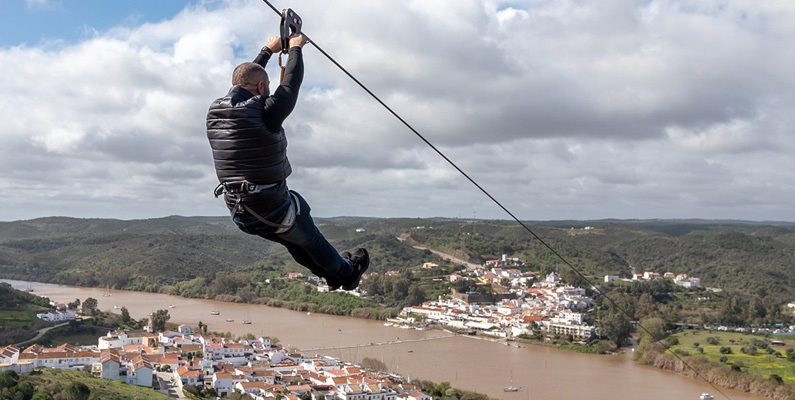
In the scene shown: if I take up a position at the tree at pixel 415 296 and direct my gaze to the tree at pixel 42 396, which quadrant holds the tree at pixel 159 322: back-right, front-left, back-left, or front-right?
front-right

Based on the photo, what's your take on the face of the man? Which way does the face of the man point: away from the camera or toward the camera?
away from the camera

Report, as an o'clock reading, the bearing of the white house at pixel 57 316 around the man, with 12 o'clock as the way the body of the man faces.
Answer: The white house is roughly at 10 o'clock from the man.

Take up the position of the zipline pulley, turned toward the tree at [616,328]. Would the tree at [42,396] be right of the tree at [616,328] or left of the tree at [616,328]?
left

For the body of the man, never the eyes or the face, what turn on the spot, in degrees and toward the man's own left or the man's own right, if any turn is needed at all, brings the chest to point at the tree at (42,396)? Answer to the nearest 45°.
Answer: approximately 45° to the man's own left

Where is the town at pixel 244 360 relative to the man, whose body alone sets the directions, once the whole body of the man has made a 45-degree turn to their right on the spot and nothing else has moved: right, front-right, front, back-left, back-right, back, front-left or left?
left

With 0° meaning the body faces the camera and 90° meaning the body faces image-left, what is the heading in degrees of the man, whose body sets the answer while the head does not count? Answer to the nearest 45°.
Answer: approximately 225°

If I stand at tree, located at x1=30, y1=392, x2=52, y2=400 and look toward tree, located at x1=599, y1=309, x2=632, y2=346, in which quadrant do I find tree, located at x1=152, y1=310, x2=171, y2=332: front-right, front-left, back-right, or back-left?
front-left

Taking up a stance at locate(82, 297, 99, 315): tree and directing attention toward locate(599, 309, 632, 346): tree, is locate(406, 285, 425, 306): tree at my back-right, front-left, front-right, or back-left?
front-left

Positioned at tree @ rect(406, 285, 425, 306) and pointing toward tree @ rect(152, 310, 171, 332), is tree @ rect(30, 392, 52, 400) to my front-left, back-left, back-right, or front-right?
front-left

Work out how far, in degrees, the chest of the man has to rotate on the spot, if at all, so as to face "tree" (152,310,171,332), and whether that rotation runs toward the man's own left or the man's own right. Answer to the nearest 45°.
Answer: approximately 45° to the man's own left

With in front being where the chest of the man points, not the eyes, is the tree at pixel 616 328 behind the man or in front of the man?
in front

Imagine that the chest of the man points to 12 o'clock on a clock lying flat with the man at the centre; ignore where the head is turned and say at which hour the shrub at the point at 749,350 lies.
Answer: The shrub is roughly at 12 o'clock from the man.
